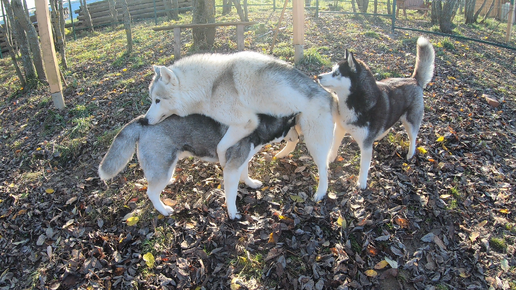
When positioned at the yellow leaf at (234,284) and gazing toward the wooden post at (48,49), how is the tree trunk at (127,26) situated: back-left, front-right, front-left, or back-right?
front-right

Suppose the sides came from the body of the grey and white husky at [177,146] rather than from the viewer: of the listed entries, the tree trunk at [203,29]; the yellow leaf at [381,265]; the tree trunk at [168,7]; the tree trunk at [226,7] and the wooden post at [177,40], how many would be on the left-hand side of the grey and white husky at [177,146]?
4

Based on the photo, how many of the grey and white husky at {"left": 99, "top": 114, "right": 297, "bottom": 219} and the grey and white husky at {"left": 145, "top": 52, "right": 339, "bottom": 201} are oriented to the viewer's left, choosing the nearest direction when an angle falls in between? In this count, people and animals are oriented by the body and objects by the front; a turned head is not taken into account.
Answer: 1

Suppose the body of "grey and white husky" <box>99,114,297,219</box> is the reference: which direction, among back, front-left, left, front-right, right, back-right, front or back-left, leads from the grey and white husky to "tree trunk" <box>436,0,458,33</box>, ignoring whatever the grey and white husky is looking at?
front-left

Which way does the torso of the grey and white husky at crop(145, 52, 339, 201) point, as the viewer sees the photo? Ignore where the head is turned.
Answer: to the viewer's left

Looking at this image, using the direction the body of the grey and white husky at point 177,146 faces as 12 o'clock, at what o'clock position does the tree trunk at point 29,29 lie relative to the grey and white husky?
The tree trunk is roughly at 8 o'clock from the grey and white husky.

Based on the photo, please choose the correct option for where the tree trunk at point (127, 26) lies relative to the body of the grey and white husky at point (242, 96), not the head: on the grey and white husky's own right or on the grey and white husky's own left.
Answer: on the grey and white husky's own right

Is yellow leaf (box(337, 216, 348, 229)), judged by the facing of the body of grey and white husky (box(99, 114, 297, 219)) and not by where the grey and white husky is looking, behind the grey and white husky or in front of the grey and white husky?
in front

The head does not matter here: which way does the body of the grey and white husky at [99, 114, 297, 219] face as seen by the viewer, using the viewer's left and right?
facing to the right of the viewer

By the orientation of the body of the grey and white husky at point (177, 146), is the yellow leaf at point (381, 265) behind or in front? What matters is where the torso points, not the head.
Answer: in front

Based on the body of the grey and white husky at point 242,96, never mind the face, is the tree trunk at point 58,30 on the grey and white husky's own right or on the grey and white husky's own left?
on the grey and white husky's own right

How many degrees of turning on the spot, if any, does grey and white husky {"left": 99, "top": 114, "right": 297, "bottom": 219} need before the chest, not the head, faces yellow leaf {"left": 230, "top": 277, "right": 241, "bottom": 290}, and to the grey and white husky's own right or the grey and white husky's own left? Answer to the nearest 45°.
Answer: approximately 90° to the grey and white husky's own right

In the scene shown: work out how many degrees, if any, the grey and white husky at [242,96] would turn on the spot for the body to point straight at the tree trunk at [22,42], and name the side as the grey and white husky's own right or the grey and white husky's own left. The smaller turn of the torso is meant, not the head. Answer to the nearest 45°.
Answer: approximately 45° to the grey and white husky's own right

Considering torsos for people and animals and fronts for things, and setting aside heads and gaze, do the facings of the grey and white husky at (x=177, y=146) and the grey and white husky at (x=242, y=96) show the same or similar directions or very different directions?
very different directions

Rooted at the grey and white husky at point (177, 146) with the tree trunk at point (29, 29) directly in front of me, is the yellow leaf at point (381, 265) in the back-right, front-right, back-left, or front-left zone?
back-right

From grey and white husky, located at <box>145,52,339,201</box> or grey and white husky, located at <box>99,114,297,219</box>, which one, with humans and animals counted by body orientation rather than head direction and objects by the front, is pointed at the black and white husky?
grey and white husky, located at <box>99,114,297,219</box>

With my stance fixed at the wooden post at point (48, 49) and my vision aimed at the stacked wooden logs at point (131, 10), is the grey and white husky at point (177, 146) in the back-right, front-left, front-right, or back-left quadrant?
back-right
